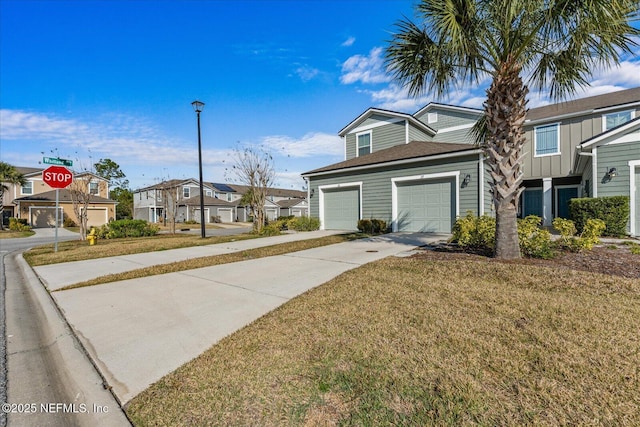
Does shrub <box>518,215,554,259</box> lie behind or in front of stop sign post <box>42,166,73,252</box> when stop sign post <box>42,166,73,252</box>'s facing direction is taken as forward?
in front

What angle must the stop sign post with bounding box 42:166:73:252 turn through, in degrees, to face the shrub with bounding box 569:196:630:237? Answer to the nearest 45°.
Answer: approximately 45° to its left

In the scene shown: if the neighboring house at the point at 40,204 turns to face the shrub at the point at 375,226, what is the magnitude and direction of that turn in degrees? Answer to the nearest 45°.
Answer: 0° — it already faces it

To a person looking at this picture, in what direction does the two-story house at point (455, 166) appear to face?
facing the viewer and to the left of the viewer

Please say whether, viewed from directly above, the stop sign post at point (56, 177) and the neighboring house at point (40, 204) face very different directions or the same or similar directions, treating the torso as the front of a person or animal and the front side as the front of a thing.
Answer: same or similar directions

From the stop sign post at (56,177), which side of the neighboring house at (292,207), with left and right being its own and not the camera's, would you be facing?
front

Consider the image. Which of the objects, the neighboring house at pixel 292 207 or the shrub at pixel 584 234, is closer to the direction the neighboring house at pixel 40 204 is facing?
the shrub

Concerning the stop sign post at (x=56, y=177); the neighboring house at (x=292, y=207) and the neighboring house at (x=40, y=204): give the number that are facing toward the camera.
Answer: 3

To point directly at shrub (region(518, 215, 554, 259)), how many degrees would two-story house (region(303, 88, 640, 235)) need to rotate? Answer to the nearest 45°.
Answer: approximately 45° to its left

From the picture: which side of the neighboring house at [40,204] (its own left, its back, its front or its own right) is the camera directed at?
front

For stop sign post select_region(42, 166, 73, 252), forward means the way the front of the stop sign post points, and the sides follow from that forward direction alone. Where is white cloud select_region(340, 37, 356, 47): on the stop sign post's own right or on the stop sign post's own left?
on the stop sign post's own left

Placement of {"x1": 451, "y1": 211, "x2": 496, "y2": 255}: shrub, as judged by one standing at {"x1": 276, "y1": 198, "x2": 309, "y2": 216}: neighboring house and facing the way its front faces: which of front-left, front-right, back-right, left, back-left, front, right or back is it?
front

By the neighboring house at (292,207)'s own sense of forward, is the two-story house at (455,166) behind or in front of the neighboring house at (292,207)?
in front

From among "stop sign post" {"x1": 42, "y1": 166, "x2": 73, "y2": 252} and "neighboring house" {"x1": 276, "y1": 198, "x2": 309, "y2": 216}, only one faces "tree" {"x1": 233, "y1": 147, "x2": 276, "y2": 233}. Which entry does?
the neighboring house

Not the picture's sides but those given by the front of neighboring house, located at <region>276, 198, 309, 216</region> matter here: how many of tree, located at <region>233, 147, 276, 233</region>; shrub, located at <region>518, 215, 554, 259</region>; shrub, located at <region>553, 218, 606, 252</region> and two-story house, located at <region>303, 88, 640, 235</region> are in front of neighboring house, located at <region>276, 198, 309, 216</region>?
4

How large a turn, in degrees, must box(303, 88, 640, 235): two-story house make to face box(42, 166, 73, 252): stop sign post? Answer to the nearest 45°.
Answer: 0° — it already faces it
